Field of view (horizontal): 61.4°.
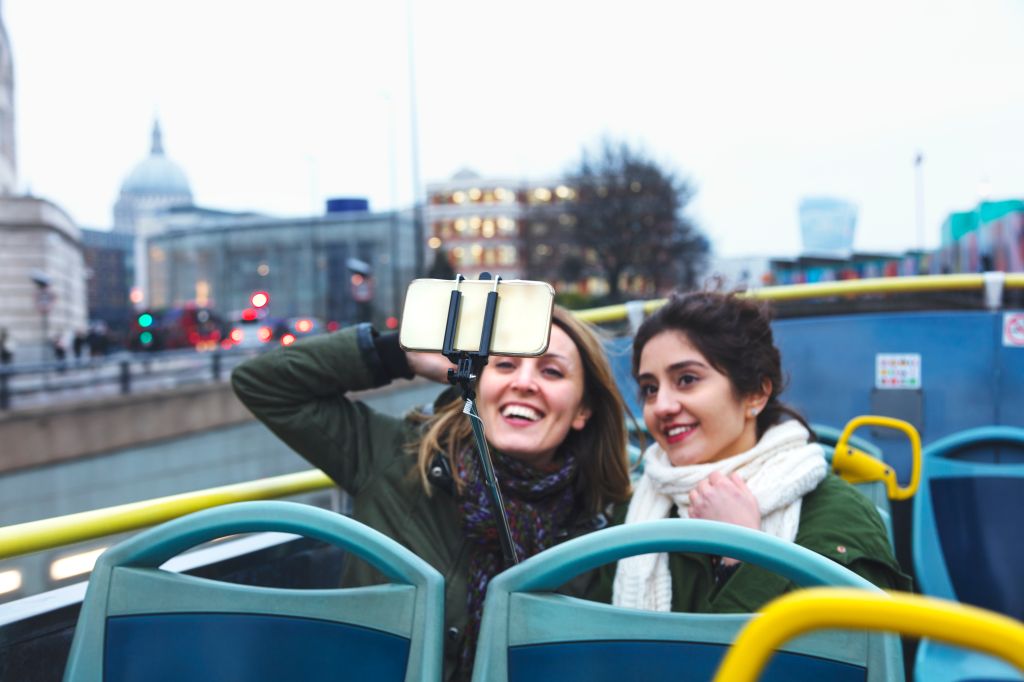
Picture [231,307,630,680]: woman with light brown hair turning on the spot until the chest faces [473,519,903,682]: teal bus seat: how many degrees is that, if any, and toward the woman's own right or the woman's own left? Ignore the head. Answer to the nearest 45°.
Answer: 0° — they already face it

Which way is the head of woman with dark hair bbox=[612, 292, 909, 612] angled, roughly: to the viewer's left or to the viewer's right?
to the viewer's left

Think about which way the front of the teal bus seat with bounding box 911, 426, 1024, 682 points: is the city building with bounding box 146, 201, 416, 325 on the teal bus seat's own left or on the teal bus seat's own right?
on the teal bus seat's own right

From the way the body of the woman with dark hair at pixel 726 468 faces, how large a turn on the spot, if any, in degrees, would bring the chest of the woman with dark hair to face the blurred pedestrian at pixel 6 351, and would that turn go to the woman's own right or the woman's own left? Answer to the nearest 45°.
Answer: approximately 90° to the woman's own right

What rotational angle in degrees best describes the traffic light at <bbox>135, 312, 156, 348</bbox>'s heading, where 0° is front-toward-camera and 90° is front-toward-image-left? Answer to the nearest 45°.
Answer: approximately 0°

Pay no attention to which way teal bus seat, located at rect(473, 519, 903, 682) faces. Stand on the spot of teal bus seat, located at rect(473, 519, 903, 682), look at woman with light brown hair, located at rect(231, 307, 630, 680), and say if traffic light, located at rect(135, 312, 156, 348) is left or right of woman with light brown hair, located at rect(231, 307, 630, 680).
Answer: right

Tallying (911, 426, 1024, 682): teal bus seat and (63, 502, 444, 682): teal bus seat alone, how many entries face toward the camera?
2

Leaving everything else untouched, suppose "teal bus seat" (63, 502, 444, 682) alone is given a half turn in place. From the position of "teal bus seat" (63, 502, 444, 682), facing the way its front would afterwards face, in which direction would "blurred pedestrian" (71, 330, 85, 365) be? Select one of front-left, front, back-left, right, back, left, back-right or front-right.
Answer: front
